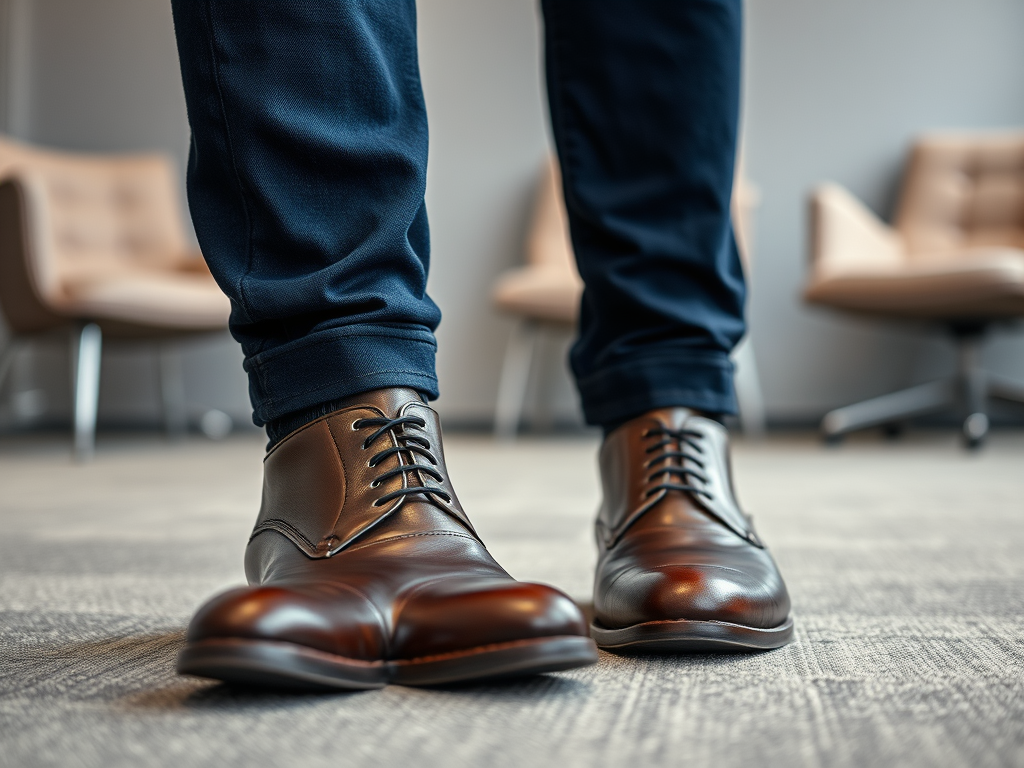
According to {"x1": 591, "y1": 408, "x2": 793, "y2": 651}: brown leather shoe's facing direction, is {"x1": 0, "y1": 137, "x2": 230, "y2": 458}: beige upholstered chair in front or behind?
behind

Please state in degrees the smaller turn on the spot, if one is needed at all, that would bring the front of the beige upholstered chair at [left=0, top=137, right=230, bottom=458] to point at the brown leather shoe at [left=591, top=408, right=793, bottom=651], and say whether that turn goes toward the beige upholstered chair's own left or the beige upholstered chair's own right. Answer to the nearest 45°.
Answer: approximately 45° to the beige upholstered chair's own right

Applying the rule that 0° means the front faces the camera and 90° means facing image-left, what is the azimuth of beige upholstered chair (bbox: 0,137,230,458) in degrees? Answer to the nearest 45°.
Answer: approximately 315°

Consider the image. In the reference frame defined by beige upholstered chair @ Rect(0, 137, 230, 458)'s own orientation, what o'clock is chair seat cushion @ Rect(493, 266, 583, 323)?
The chair seat cushion is roughly at 11 o'clock from the beige upholstered chair.

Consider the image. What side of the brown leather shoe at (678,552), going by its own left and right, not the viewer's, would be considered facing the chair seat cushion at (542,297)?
back

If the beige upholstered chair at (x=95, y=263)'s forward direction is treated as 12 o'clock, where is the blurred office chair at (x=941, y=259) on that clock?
The blurred office chair is roughly at 11 o'clock from the beige upholstered chair.

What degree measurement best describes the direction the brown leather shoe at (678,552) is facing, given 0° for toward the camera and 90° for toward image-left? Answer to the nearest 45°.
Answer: approximately 0°
